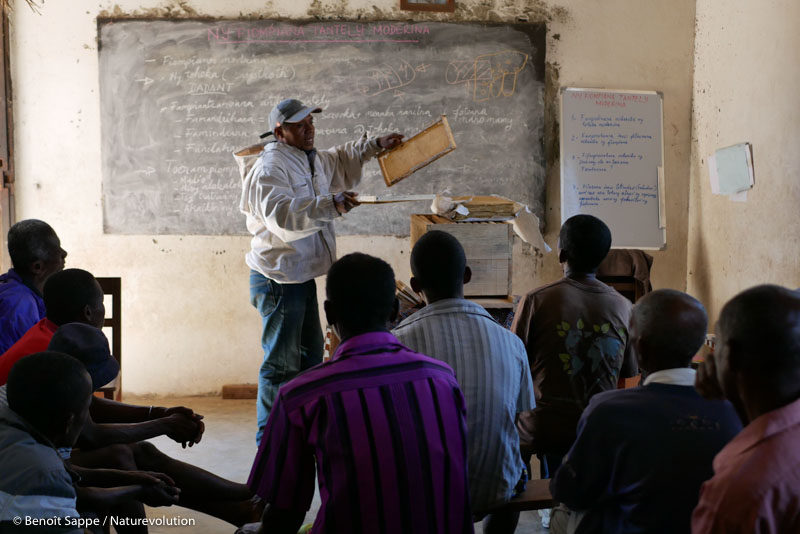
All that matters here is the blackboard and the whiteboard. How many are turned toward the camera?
2

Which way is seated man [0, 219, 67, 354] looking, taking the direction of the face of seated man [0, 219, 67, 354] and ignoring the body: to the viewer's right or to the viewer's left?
to the viewer's right

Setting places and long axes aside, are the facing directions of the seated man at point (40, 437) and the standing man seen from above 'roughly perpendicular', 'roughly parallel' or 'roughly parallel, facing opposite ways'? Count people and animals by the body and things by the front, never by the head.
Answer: roughly perpendicular

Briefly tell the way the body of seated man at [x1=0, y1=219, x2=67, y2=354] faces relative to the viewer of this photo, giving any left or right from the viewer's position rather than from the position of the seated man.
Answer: facing to the right of the viewer

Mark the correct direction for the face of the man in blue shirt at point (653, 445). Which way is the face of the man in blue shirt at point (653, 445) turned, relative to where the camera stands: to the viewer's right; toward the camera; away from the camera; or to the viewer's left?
away from the camera

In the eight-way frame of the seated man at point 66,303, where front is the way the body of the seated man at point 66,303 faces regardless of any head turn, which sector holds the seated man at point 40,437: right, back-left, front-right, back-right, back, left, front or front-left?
back-right

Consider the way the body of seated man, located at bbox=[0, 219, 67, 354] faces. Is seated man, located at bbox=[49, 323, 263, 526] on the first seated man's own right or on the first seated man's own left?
on the first seated man's own right

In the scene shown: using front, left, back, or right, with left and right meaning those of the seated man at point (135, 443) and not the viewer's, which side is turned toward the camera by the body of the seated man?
right

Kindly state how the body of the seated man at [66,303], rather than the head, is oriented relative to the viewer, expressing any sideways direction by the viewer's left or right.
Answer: facing away from the viewer and to the right of the viewer

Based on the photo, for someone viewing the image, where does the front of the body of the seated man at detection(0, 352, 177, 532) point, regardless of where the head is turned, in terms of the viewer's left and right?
facing away from the viewer and to the right of the viewer

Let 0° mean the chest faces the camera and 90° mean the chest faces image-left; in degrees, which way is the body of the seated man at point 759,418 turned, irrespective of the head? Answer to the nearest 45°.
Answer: approximately 135°

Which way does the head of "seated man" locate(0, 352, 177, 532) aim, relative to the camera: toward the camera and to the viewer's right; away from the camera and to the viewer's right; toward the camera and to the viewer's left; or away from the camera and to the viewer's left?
away from the camera and to the viewer's right

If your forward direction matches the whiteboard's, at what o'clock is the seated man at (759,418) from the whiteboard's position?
The seated man is roughly at 12 o'clock from the whiteboard.

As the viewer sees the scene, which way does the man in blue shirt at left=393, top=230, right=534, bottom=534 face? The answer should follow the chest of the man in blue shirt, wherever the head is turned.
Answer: away from the camera
